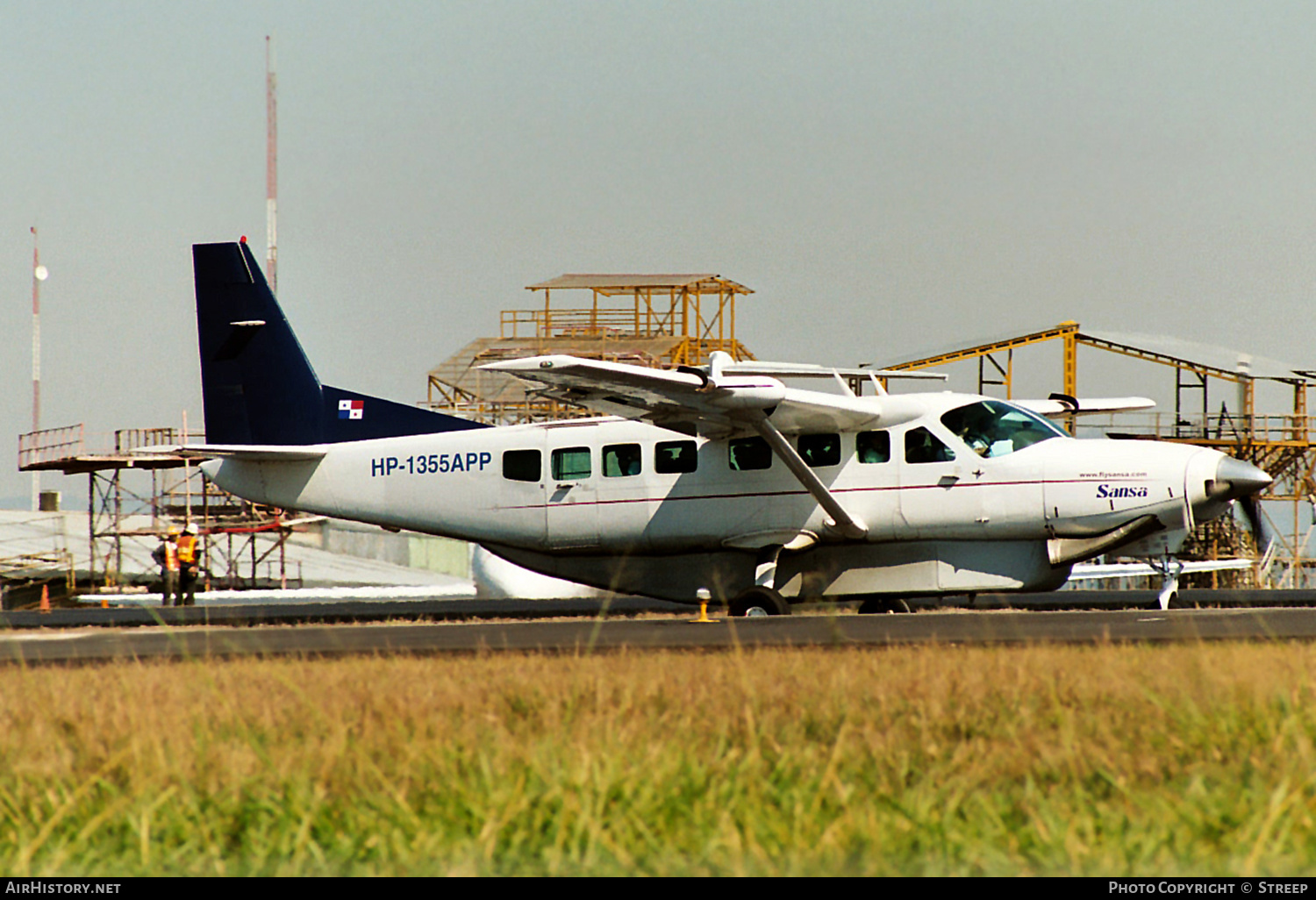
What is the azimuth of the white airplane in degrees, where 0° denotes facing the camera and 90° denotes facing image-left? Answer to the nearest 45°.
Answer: approximately 315°

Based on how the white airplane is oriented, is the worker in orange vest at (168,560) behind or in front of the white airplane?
behind
